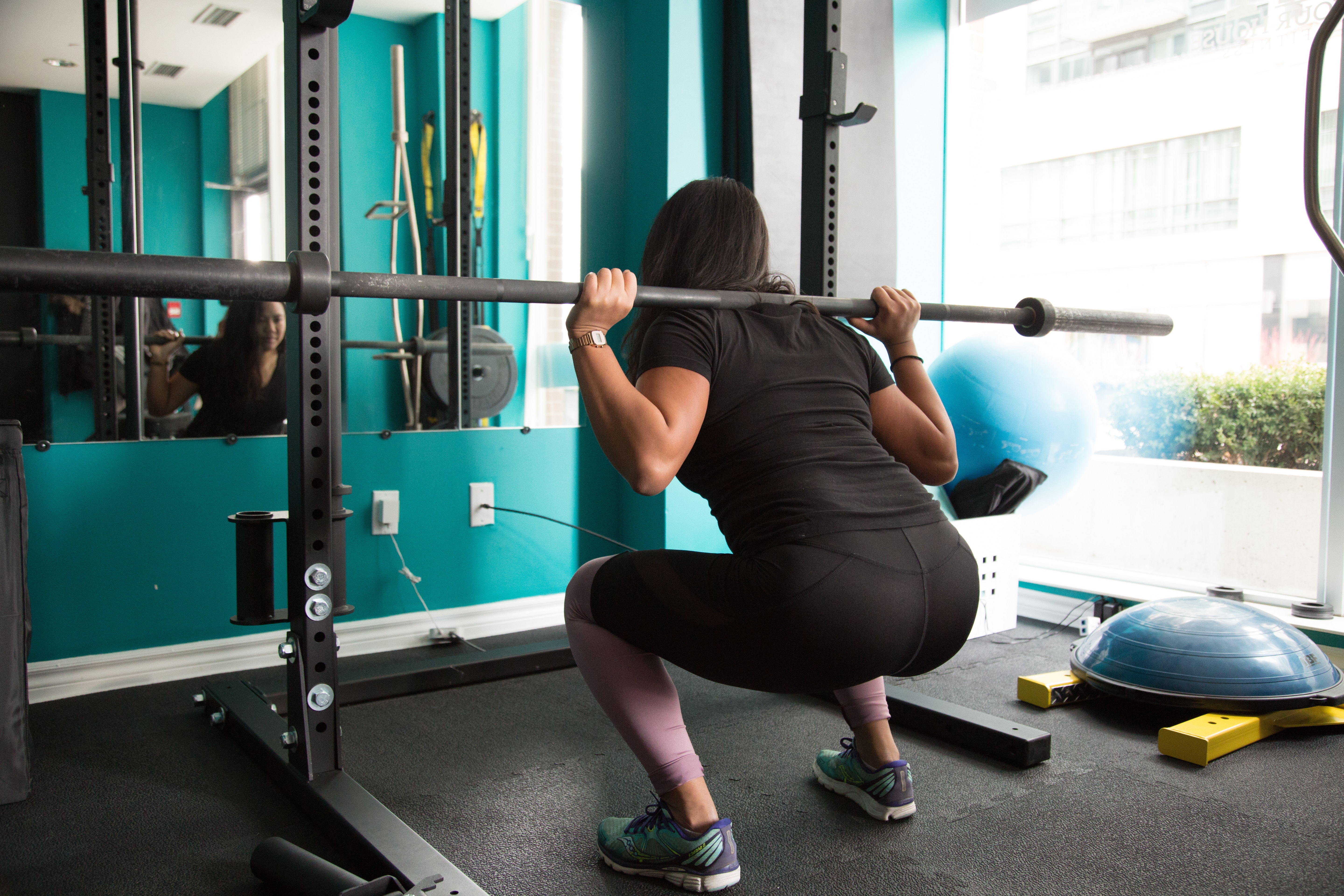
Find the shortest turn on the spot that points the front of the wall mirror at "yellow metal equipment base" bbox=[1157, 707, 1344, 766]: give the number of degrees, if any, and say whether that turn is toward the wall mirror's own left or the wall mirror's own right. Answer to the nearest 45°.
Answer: approximately 45° to the wall mirror's own left

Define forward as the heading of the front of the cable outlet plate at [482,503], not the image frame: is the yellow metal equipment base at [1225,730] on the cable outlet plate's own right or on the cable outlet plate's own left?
on the cable outlet plate's own left

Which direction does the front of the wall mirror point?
toward the camera

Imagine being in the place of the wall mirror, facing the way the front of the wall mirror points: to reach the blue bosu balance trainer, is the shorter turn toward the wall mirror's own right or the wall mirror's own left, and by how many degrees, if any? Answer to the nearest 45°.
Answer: approximately 45° to the wall mirror's own left

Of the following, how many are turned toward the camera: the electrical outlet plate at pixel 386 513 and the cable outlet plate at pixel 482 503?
2

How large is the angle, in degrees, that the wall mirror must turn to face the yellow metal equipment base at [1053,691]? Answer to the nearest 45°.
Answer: approximately 45° to its left

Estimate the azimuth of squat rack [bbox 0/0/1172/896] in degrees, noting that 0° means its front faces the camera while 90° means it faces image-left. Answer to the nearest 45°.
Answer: approximately 315°

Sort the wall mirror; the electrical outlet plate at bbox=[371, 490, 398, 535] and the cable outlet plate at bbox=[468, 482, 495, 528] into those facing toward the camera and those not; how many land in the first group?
3

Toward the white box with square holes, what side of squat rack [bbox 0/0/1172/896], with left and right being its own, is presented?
left

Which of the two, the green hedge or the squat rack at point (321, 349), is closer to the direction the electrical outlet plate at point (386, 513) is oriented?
the squat rack

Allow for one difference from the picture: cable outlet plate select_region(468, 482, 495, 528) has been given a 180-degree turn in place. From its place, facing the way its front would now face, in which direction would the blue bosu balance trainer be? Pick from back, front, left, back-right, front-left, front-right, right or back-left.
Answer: back-right

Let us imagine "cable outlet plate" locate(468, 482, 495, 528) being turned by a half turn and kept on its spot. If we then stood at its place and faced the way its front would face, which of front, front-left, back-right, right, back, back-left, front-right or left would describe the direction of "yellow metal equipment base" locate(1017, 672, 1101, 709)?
back-right

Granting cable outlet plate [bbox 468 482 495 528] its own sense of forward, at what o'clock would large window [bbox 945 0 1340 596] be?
The large window is roughly at 9 o'clock from the cable outlet plate.

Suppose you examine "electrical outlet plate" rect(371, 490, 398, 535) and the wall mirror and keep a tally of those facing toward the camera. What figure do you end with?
2

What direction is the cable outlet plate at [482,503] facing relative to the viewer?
toward the camera
